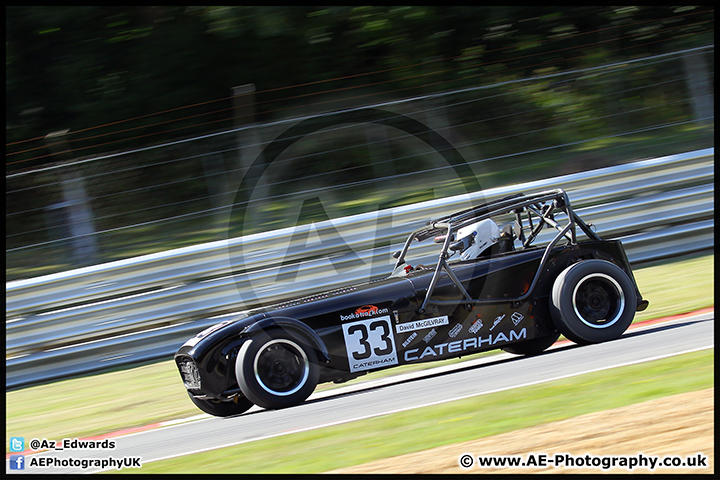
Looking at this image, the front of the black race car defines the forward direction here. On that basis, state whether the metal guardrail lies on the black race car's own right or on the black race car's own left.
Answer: on the black race car's own right

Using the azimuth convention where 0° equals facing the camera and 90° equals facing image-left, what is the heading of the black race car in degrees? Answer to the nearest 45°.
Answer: approximately 90°
